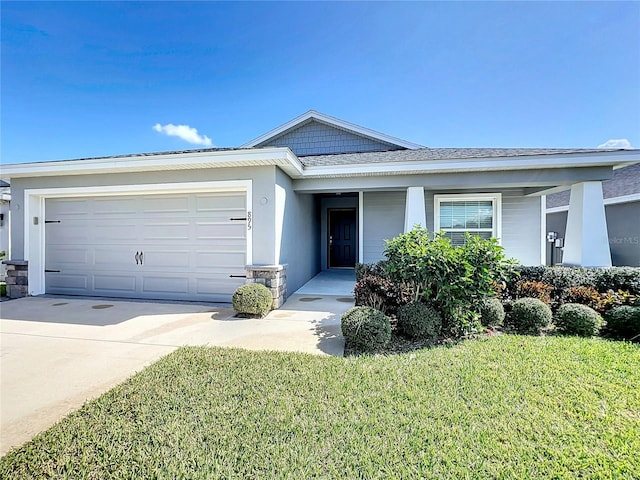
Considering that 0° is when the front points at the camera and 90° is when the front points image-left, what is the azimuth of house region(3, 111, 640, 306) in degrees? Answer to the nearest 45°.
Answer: approximately 0°

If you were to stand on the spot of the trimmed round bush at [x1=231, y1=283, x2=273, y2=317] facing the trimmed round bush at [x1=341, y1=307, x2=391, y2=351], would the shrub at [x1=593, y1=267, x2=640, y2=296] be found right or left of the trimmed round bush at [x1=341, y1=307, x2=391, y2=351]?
left

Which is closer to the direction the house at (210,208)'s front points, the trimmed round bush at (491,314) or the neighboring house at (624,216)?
the trimmed round bush

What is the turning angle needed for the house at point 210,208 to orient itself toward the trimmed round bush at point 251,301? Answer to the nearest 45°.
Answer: approximately 45° to its left

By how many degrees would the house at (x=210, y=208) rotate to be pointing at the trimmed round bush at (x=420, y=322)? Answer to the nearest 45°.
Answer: approximately 45° to its left

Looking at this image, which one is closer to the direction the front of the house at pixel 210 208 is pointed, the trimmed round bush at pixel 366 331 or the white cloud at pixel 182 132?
the trimmed round bush

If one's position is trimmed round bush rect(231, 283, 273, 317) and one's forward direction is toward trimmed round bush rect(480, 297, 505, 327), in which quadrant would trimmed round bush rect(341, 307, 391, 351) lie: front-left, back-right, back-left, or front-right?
front-right
